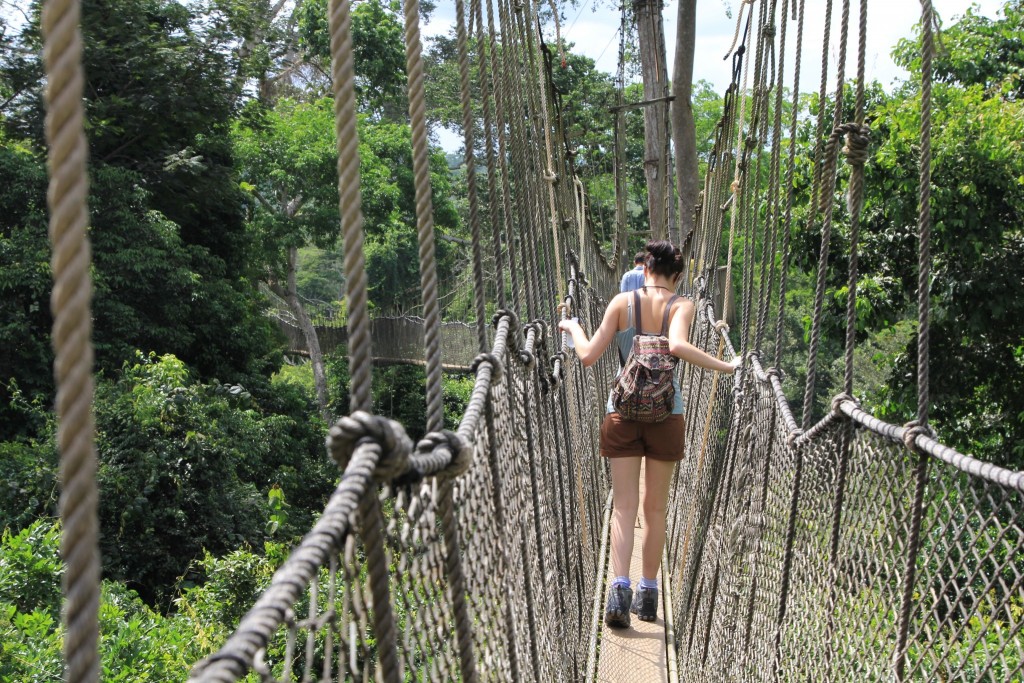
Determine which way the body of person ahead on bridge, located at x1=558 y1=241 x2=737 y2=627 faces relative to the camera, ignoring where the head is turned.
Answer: away from the camera
